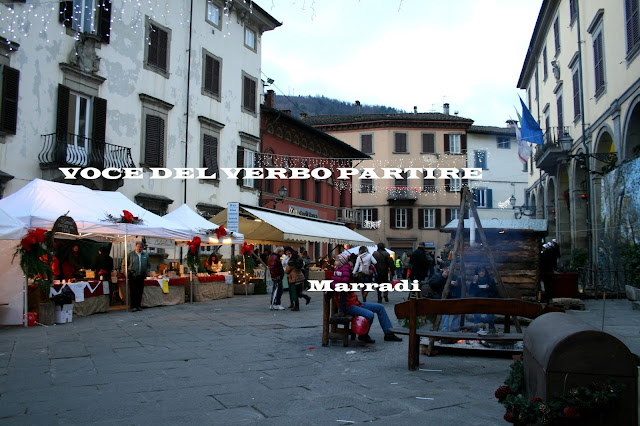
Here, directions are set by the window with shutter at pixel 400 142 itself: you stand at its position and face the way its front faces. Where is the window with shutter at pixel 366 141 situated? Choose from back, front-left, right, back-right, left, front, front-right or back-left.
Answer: right

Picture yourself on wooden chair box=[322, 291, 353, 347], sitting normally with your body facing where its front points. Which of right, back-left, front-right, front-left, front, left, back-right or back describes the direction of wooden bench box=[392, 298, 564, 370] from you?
front-right

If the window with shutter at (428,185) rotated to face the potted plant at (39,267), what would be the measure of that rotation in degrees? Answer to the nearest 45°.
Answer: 0° — it already faces it

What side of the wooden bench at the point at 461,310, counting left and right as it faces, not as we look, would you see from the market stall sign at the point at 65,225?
left

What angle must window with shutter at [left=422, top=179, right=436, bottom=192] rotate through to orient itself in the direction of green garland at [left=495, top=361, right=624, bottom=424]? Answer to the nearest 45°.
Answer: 0° — it already faces it

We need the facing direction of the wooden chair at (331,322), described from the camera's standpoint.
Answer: facing to the right of the viewer

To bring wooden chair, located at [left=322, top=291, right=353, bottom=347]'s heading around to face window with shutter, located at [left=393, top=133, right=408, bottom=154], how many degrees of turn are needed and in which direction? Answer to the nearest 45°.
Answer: approximately 90° to its left

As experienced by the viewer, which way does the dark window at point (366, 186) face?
facing the viewer

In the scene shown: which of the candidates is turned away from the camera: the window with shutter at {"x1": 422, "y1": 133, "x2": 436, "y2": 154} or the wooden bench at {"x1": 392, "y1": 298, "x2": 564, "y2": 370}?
the wooden bench

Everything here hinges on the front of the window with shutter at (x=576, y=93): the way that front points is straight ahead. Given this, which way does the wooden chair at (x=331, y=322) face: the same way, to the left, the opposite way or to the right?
the opposite way

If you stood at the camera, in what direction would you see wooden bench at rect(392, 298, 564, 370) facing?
facing away from the viewer

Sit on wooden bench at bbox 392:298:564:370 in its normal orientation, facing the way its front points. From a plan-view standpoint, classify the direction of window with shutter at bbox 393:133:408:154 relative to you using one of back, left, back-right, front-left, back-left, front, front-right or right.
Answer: front

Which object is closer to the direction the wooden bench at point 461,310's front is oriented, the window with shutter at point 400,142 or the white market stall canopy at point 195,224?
the window with shutter

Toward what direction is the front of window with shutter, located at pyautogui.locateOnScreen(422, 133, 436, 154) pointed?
toward the camera
